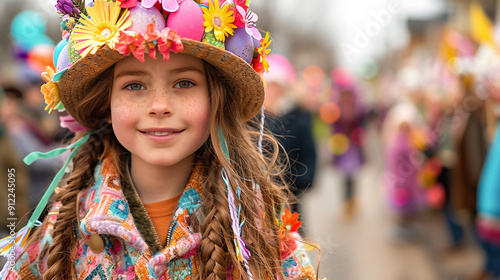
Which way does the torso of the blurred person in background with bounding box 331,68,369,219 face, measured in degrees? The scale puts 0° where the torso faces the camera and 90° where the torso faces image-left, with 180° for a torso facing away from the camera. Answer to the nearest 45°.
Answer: approximately 0°

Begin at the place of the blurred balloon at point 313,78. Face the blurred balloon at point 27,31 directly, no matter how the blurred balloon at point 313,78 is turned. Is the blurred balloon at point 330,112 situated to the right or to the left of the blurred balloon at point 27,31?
left

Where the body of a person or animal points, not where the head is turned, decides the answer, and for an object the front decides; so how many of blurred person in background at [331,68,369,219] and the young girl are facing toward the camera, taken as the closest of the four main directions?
2

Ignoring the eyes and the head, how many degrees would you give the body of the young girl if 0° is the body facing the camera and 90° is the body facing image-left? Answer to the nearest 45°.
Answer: approximately 0°

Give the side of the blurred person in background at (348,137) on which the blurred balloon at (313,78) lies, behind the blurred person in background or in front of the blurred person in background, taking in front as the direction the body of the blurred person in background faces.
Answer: behind

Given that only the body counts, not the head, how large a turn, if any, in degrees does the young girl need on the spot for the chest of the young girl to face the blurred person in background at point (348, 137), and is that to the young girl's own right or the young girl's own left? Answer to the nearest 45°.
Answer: approximately 135° to the young girl's own left
